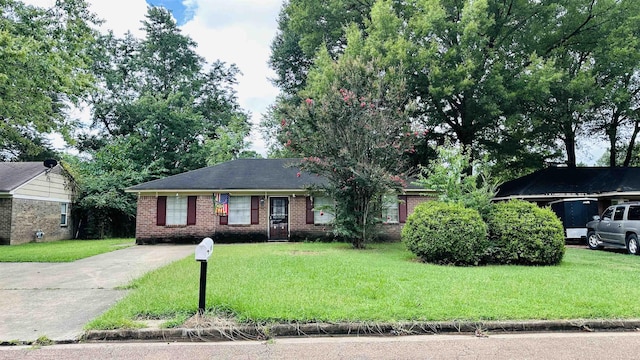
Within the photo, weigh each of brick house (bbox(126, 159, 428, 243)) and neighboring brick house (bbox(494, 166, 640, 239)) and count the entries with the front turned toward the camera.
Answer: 2

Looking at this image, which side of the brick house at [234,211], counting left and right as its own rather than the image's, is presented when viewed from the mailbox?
front

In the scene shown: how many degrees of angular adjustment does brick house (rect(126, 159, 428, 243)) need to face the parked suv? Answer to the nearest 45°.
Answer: approximately 45° to its left

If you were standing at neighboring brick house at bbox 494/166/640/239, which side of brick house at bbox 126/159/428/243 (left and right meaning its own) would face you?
left

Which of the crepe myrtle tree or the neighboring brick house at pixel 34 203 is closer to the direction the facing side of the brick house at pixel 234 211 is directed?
the crepe myrtle tree

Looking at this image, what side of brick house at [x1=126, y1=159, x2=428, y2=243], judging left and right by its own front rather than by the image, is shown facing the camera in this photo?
front

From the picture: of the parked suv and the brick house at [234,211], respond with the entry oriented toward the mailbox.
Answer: the brick house

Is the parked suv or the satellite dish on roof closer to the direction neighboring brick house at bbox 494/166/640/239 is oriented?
the parked suv

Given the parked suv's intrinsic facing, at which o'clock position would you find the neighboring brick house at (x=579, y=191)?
The neighboring brick house is roughly at 1 o'clock from the parked suv.

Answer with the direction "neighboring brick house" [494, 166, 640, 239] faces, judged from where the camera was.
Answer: facing the viewer

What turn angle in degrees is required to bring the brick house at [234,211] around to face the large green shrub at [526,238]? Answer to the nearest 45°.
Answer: approximately 45° to its left
